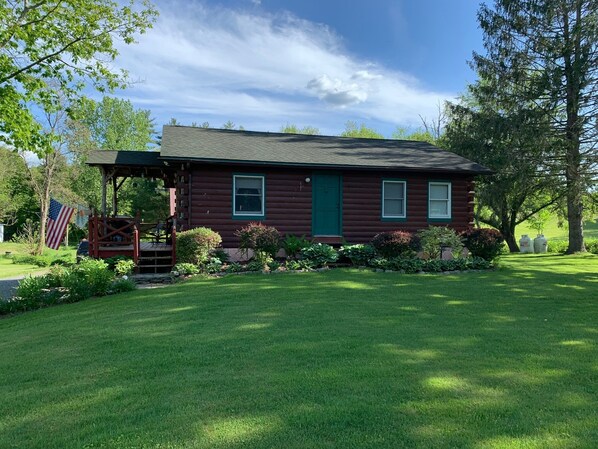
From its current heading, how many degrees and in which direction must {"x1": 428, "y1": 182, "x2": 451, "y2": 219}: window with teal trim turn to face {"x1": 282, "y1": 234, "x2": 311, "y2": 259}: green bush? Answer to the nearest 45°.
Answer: approximately 45° to its right

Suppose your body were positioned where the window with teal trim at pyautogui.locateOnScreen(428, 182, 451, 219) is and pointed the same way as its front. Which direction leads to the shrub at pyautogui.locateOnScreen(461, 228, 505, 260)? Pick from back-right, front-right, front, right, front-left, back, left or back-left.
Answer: front-left

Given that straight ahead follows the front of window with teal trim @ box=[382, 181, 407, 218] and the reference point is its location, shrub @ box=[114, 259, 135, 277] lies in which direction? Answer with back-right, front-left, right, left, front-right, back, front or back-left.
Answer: front-right

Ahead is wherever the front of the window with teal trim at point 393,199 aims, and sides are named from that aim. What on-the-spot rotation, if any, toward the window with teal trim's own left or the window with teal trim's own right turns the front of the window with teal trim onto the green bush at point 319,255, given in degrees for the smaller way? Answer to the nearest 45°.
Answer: approximately 45° to the window with teal trim's own right

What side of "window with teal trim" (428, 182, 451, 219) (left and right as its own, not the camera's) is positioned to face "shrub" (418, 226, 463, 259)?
front

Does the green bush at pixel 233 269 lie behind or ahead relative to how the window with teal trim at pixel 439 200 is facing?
ahead

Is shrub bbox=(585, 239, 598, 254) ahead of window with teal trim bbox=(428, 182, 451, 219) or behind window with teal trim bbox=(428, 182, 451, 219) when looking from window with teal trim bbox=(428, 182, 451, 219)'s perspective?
behind

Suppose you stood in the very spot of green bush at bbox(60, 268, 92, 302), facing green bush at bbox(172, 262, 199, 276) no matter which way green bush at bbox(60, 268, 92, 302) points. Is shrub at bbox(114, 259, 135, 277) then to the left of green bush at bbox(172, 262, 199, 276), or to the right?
left

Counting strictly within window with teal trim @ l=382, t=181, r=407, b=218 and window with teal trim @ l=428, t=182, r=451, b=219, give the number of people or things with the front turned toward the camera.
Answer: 2

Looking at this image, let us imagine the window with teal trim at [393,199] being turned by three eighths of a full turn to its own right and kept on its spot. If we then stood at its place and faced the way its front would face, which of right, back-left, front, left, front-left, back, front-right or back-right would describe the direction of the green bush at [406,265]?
back-left

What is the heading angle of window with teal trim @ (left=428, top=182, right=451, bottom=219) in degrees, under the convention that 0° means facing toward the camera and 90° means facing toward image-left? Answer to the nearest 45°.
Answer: approximately 0°

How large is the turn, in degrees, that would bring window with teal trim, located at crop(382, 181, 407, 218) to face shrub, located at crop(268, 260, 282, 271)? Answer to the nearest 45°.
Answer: approximately 45° to its right

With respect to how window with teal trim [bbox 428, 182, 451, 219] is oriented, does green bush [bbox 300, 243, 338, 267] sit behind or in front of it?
in front

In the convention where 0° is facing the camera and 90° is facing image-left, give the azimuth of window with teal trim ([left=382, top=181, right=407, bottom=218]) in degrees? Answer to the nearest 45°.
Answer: approximately 0°

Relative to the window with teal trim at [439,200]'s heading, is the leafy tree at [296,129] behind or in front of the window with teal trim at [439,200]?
behind

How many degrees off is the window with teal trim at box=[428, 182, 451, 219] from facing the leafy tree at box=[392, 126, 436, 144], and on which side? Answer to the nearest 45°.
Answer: approximately 180°
